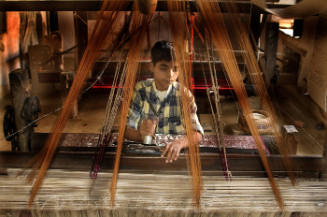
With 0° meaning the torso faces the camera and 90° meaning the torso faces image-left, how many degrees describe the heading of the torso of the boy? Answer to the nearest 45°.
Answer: approximately 0°
